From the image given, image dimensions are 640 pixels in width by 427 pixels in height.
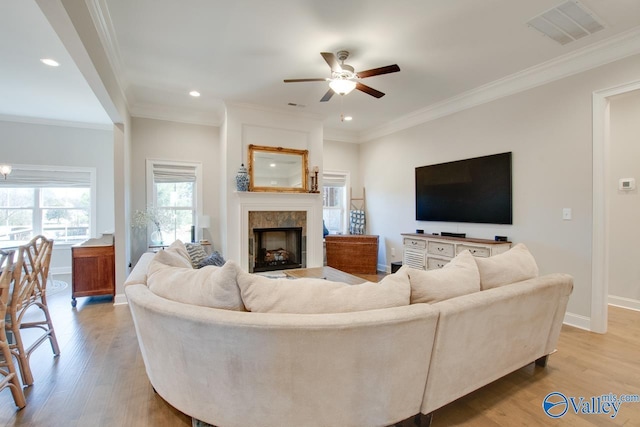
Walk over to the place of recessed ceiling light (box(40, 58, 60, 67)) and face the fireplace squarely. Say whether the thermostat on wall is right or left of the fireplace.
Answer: right

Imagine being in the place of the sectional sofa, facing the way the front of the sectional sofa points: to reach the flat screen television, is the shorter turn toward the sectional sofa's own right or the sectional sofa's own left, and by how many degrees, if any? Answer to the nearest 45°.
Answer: approximately 45° to the sectional sofa's own right

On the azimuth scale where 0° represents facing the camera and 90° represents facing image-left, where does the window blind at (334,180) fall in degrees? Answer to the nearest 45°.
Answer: approximately 0°

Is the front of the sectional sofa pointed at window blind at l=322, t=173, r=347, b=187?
yes

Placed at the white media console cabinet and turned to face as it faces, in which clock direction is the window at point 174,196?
The window is roughly at 1 o'clock from the white media console cabinet.

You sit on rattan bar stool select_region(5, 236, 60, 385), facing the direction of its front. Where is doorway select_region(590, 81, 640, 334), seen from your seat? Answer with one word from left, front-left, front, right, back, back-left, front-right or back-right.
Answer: back

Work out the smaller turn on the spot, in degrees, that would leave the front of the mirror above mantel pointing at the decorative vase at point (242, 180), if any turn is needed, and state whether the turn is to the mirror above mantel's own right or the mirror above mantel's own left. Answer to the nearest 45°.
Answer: approximately 45° to the mirror above mantel's own right

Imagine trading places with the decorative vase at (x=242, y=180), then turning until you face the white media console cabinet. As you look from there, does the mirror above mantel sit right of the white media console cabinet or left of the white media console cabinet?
left

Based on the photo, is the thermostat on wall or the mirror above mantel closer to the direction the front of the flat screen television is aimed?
the mirror above mantel

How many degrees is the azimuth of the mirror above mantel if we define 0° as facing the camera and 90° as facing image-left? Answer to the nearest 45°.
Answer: approximately 0°

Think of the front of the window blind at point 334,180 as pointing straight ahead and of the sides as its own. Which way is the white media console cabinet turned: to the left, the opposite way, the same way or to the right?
to the right
